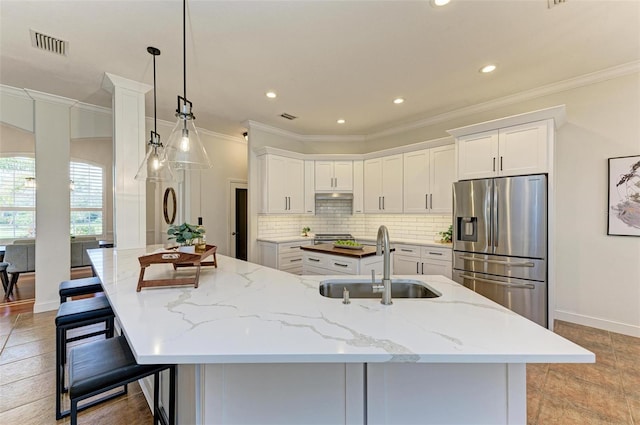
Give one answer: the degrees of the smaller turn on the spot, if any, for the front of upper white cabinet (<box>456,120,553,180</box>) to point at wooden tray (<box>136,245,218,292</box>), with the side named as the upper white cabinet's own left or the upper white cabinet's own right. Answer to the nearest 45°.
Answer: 0° — it already faces it

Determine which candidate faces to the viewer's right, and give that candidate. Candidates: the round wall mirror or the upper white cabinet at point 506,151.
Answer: the round wall mirror

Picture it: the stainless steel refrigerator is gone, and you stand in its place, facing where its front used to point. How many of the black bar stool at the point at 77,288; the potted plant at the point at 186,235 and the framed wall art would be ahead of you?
2

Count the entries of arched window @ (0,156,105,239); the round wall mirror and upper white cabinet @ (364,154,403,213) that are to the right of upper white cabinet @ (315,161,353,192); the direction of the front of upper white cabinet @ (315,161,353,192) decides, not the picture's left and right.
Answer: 2

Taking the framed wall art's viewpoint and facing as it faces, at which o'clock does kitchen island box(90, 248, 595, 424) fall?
The kitchen island is roughly at 11 o'clock from the framed wall art.

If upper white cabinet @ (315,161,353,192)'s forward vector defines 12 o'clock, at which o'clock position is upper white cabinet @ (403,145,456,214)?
upper white cabinet @ (403,145,456,214) is roughly at 10 o'clock from upper white cabinet @ (315,161,353,192).

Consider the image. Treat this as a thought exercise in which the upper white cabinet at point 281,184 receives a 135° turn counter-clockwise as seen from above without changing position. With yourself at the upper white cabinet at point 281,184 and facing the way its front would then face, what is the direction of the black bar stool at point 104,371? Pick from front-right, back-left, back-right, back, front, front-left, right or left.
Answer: back

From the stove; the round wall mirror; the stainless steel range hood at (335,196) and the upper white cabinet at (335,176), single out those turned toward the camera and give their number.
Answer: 3

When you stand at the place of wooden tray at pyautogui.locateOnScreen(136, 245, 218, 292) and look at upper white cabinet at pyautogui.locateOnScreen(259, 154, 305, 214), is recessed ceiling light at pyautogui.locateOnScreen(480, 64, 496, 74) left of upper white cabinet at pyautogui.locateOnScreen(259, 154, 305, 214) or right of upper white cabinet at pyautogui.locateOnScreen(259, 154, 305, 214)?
right

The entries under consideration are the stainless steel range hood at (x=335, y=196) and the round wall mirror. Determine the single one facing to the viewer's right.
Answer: the round wall mirror

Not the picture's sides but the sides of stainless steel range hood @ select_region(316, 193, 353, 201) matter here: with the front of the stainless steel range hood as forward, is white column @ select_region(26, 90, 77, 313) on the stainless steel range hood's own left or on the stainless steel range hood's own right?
on the stainless steel range hood's own right

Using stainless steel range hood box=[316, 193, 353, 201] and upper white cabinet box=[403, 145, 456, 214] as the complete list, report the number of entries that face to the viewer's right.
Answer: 0

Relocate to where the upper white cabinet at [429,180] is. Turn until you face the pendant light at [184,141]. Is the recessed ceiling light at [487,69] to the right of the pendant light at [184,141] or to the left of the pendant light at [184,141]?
left

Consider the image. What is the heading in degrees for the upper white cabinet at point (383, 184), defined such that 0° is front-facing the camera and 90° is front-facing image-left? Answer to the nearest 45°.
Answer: approximately 45°

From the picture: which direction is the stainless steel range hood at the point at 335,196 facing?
toward the camera

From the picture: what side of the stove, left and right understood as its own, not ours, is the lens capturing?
front

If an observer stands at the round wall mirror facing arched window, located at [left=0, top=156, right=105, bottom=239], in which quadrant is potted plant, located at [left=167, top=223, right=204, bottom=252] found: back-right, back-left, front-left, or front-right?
back-left
